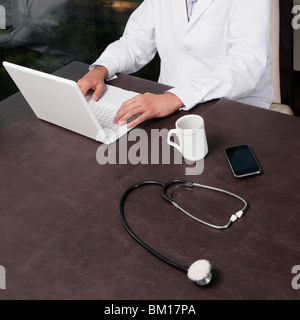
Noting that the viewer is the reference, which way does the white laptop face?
facing away from the viewer and to the right of the viewer

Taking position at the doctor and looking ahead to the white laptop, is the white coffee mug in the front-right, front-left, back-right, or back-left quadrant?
front-left

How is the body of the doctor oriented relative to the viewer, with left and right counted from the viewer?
facing the viewer and to the left of the viewer

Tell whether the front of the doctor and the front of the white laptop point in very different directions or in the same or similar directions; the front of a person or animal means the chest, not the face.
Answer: very different directions
